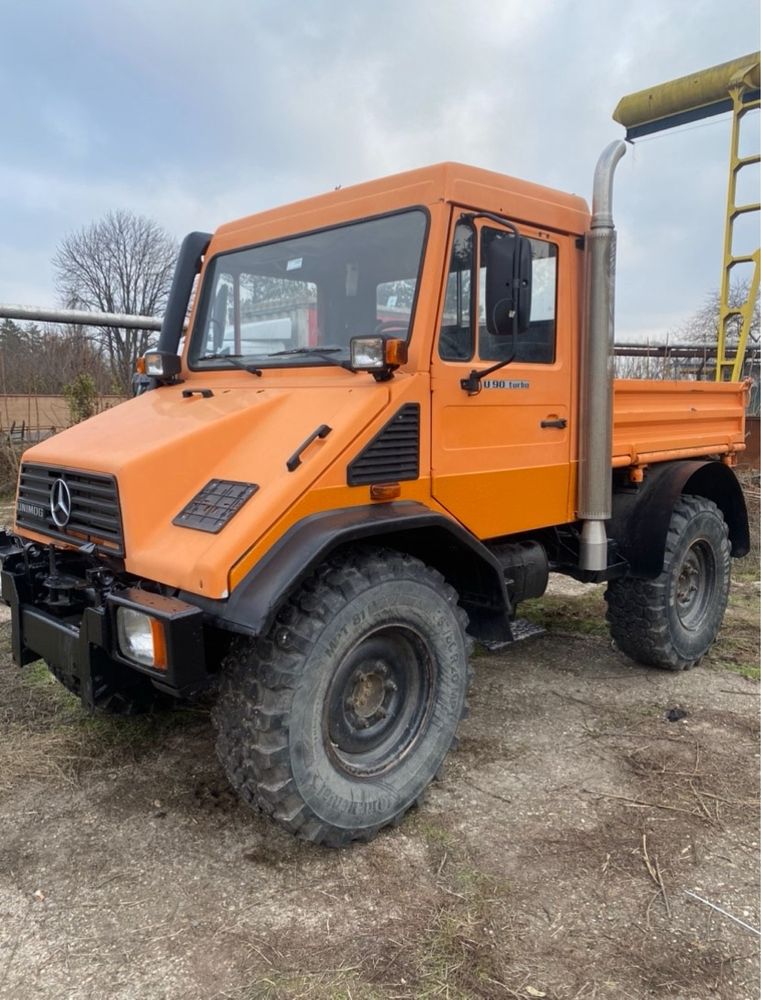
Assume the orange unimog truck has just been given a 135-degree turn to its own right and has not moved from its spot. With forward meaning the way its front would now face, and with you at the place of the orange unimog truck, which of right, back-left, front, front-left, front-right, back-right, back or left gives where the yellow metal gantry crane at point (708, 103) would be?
front-right

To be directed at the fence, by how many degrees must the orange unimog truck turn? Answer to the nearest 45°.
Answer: approximately 90° to its right

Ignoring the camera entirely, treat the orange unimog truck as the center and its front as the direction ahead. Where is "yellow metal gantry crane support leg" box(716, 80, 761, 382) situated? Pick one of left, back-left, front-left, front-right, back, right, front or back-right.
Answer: back

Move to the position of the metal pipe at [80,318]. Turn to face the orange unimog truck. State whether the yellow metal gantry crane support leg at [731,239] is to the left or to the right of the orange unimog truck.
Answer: left

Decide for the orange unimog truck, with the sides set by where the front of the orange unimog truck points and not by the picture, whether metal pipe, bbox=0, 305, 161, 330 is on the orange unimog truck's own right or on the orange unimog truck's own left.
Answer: on the orange unimog truck's own right

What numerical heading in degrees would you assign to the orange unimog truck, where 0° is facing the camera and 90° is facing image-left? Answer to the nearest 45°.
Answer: approximately 45°
